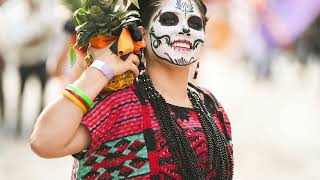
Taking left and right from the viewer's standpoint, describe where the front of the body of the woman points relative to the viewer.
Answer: facing the viewer and to the right of the viewer

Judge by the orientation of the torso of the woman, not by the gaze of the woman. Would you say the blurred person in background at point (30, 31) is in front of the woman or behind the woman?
behind
